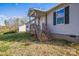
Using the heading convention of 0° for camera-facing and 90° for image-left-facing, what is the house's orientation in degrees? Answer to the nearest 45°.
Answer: approximately 45°
